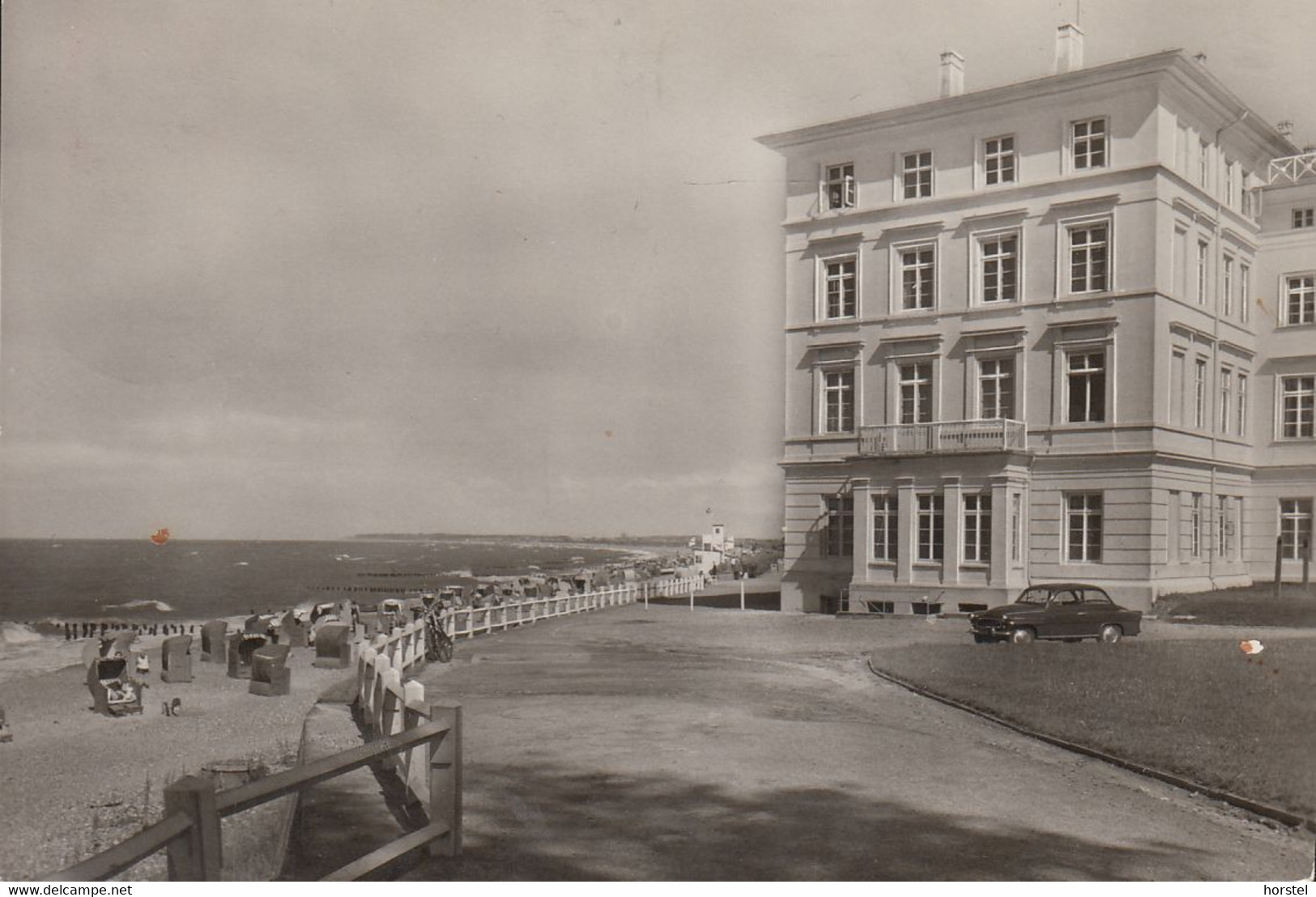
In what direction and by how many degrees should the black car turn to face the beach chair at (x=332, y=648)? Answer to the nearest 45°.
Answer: approximately 45° to its right

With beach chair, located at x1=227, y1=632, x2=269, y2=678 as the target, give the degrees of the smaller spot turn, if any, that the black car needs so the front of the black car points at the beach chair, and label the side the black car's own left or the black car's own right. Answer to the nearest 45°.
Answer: approximately 45° to the black car's own right

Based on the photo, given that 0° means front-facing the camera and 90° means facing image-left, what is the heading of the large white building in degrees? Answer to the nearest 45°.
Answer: approximately 45°

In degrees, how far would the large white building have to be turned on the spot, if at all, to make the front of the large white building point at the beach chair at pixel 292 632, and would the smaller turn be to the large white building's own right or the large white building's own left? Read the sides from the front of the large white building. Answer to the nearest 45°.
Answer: approximately 45° to the large white building's own right

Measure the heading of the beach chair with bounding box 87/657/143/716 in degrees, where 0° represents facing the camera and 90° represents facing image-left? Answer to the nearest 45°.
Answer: approximately 315°

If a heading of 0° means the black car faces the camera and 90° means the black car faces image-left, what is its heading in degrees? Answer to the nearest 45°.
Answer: approximately 45°

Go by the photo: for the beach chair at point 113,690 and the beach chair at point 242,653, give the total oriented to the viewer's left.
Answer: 0

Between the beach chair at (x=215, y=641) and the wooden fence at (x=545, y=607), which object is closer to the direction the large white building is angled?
the beach chair

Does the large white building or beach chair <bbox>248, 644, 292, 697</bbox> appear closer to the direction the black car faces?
the beach chair

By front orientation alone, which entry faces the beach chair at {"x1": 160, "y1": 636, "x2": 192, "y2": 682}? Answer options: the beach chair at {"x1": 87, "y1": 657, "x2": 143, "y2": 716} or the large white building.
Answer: the large white building
